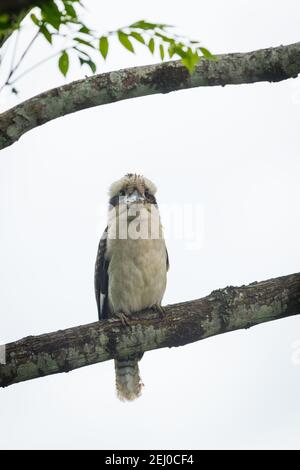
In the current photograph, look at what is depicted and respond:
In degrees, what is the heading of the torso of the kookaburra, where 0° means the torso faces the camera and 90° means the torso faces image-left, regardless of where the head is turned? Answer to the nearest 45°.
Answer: approximately 0°
